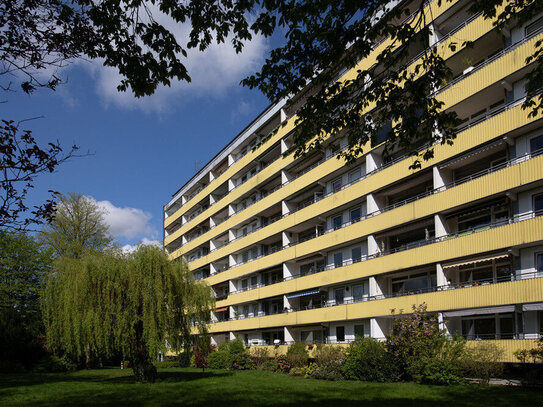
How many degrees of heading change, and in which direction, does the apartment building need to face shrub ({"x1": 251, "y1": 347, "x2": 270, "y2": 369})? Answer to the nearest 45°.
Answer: approximately 90° to its right

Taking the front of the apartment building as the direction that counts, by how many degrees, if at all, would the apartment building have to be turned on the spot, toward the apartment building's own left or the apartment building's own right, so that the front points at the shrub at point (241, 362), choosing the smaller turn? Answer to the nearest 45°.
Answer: approximately 90° to the apartment building's own right

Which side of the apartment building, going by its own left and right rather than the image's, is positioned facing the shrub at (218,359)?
right

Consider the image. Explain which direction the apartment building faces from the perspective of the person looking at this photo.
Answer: facing the viewer and to the left of the viewer

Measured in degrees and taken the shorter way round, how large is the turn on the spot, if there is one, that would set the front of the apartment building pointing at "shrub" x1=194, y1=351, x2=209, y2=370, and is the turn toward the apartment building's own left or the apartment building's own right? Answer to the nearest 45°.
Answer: approximately 90° to the apartment building's own right
